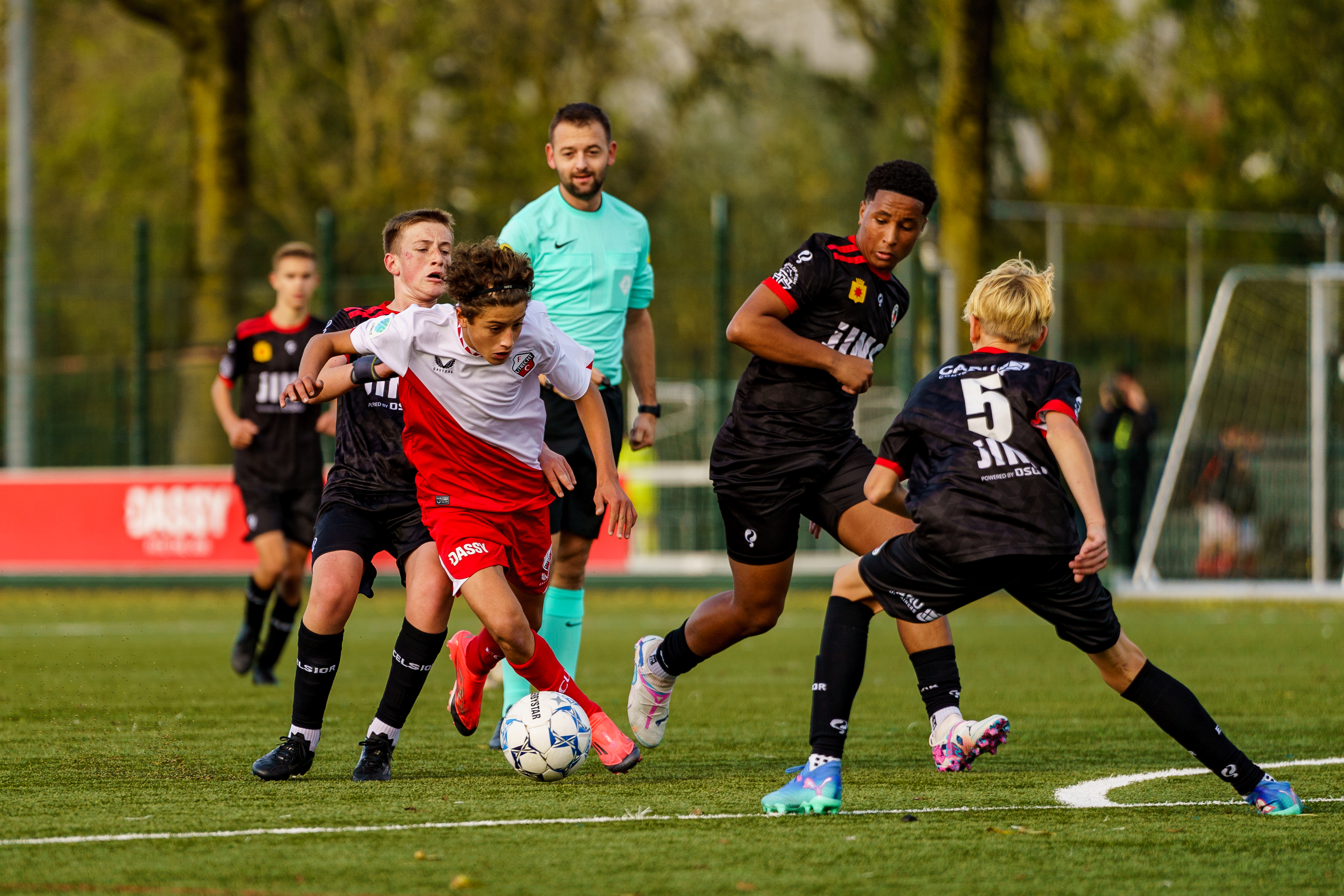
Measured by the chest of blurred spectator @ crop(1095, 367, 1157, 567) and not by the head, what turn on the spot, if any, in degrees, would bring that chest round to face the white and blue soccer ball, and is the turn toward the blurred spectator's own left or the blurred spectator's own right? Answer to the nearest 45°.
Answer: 0° — they already face it

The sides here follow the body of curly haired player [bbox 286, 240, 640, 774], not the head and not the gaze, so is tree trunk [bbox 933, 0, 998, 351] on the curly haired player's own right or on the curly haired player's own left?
on the curly haired player's own left

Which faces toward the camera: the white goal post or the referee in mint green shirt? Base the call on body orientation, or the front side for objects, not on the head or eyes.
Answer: the referee in mint green shirt

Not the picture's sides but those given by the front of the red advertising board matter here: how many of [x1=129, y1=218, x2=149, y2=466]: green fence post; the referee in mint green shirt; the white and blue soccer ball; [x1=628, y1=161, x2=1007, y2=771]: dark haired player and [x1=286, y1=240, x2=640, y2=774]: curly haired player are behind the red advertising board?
1

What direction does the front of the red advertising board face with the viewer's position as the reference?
facing the viewer

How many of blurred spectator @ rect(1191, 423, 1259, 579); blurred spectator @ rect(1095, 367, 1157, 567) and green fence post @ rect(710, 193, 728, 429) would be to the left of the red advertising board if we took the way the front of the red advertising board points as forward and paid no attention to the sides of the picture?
3

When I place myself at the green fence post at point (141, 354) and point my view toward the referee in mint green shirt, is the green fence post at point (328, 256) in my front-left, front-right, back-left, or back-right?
front-left

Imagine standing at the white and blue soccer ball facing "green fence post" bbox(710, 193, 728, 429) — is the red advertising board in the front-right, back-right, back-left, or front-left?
front-left

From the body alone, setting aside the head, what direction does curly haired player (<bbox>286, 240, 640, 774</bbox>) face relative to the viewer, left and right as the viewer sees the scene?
facing the viewer and to the right of the viewer
